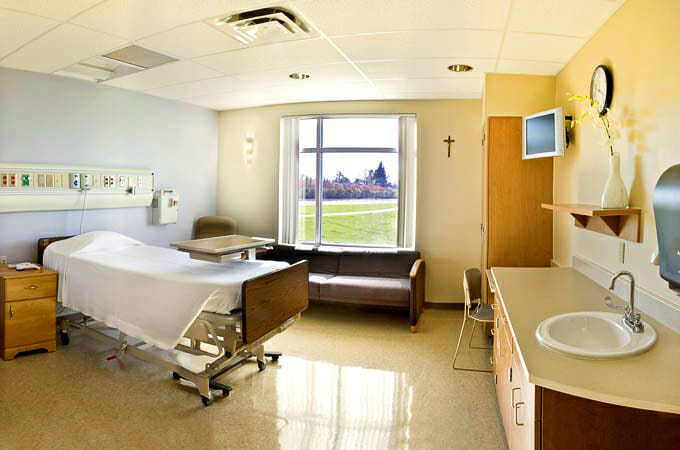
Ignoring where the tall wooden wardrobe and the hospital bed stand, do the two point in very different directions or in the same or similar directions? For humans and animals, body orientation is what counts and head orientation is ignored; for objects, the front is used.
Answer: very different directions

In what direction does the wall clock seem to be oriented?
to the viewer's left

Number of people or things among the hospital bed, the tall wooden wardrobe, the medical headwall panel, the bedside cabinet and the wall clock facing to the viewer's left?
2

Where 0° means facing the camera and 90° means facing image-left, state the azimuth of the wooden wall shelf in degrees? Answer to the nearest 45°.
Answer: approximately 45°

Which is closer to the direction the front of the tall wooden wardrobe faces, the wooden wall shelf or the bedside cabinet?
the bedside cabinet

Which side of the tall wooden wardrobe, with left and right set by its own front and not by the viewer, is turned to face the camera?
left
